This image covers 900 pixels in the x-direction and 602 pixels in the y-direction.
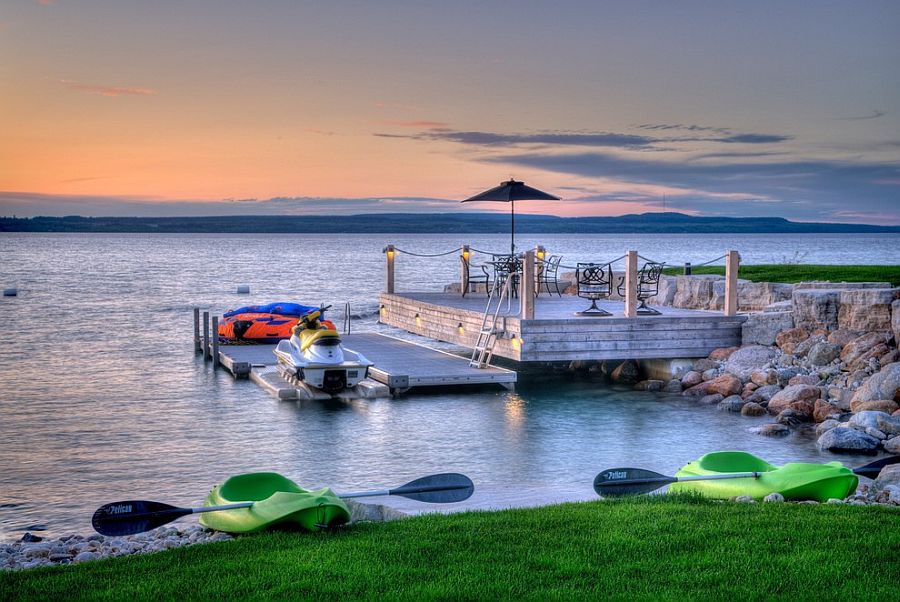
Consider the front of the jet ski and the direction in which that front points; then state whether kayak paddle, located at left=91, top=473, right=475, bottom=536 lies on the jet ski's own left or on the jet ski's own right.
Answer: on the jet ski's own left

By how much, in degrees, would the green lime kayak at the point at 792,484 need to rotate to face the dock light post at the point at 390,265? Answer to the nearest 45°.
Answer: approximately 180°

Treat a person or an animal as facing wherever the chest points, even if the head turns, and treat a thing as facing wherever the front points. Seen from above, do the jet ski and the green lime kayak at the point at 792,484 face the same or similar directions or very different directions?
very different directions

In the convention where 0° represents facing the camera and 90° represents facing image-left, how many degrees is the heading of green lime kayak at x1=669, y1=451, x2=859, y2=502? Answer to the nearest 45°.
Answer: approximately 315°

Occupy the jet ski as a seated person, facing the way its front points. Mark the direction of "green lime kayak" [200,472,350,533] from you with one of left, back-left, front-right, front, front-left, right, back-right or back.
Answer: back-left

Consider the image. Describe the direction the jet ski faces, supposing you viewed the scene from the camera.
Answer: facing away from the viewer and to the left of the viewer

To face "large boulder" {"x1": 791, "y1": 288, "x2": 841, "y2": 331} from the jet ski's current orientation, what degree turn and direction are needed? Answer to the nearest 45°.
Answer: approximately 135° to its right
